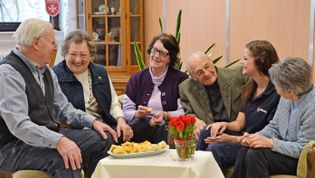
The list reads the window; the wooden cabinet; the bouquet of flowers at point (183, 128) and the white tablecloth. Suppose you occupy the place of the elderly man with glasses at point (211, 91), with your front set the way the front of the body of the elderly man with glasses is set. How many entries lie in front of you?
2

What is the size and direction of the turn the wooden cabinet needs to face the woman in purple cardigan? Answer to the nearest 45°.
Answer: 0° — it already faces them

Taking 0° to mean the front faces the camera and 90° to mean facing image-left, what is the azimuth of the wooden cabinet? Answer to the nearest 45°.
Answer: approximately 0°

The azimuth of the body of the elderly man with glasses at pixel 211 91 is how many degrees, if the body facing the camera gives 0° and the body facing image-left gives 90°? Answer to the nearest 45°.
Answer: approximately 0°

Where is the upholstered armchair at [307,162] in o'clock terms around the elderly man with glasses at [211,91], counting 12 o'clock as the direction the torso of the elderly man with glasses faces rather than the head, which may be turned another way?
The upholstered armchair is roughly at 11 o'clock from the elderly man with glasses.

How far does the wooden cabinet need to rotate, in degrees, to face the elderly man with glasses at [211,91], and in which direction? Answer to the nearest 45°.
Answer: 0° — it already faces them

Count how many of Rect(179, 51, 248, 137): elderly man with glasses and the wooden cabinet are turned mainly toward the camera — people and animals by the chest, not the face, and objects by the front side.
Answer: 2

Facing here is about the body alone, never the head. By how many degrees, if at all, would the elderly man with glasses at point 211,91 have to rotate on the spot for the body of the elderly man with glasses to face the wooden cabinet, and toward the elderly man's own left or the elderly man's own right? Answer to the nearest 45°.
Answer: approximately 135° to the elderly man's own right
